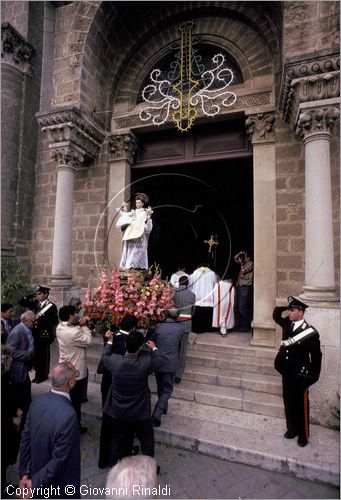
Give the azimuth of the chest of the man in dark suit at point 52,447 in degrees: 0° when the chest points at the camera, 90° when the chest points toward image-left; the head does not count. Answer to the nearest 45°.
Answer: approximately 225°

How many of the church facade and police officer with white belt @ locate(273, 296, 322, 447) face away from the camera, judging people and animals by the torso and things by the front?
0

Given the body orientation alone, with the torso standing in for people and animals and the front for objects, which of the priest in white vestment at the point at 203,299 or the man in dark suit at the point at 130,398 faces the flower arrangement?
the man in dark suit

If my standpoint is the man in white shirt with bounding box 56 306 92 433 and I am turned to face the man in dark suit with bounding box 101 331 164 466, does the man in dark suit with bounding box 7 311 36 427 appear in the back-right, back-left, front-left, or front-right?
back-right

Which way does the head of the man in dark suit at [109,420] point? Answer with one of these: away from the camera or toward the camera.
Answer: away from the camera

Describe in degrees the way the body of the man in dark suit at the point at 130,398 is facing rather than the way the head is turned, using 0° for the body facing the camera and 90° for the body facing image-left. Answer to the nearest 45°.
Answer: approximately 180°

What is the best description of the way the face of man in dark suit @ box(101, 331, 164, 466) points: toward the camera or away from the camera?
away from the camera

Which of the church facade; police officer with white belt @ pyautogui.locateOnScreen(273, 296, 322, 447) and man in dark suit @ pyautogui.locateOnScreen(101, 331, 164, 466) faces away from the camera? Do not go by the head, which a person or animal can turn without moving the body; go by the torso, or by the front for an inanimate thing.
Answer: the man in dark suit

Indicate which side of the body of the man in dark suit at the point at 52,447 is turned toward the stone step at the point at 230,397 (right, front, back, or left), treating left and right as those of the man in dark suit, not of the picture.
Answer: front
